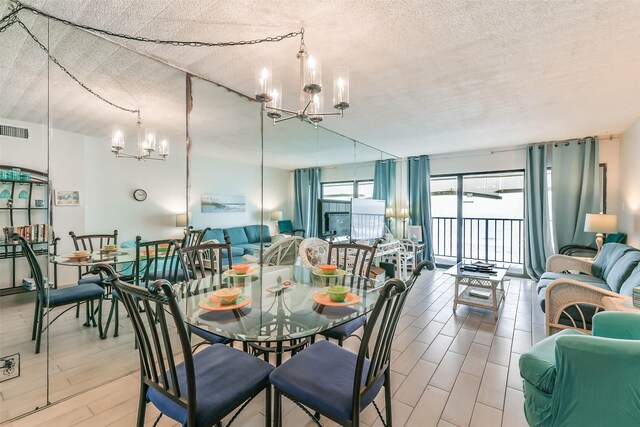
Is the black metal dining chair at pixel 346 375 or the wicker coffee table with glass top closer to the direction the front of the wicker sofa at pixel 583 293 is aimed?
the wicker coffee table with glass top

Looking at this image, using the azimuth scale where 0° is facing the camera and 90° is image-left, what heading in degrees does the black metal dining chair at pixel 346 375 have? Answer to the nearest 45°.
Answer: approximately 135°

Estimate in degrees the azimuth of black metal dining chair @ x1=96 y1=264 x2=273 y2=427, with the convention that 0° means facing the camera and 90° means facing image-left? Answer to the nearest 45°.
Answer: approximately 225°

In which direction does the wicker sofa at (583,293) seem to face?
to the viewer's left

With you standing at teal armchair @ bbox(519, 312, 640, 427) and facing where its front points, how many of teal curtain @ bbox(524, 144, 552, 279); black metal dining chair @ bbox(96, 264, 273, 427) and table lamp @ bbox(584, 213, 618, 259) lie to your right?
2

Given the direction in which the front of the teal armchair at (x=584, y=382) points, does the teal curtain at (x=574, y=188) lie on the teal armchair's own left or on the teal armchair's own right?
on the teal armchair's own right

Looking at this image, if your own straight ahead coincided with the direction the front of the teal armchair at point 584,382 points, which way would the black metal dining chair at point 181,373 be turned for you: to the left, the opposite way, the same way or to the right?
to the right

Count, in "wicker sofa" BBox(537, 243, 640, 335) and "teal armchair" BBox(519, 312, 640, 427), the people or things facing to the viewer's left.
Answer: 2

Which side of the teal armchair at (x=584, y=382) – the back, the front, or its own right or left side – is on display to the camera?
left

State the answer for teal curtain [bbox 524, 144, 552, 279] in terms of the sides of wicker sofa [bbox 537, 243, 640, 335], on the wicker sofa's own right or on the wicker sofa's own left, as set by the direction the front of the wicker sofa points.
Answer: on the wicker sofa's own right
